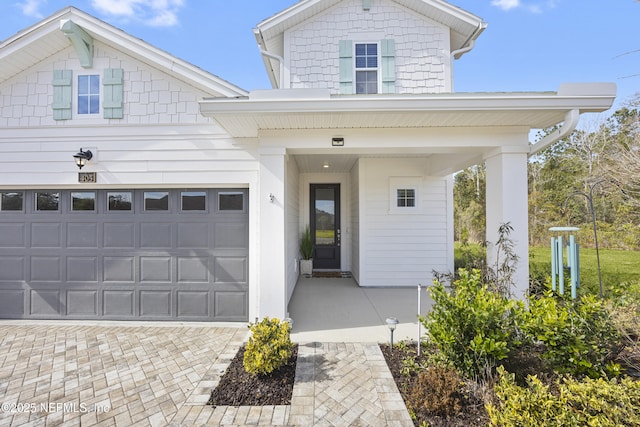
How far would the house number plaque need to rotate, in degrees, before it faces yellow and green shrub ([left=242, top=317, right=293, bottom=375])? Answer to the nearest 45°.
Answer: approximately 45° to its left

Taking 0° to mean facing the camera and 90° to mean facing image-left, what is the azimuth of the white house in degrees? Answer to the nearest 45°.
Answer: approximately 0°
